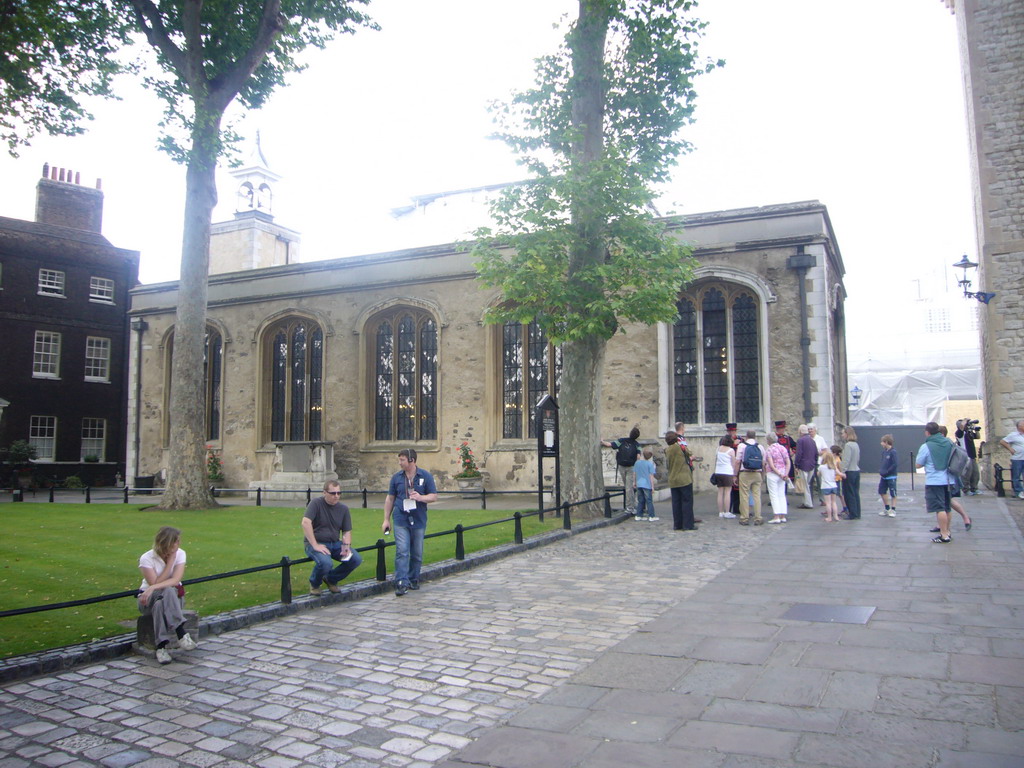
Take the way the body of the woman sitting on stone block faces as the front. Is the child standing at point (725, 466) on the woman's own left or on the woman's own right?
on the woman's own left

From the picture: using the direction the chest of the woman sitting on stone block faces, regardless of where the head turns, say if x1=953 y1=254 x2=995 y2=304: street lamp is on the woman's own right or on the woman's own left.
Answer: on the woman's own left

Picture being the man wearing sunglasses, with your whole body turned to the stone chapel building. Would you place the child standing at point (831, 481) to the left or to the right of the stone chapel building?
right

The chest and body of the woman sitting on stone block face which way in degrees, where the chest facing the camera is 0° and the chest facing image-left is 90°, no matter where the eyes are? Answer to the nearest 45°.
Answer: approximately 315°

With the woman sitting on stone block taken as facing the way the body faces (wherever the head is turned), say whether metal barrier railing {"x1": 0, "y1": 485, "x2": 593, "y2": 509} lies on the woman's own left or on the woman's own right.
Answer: on the woman's own left

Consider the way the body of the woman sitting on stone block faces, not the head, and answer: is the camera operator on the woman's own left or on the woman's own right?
on the woman's own left

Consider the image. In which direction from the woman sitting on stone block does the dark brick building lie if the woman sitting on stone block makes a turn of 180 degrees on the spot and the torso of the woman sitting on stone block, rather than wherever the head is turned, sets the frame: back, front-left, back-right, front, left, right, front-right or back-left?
front-right

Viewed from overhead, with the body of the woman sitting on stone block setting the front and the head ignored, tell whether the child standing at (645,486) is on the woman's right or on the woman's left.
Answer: on the woman's left

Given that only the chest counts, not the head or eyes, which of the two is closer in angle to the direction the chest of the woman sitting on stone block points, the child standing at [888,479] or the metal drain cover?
the metal drain cover
